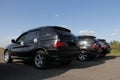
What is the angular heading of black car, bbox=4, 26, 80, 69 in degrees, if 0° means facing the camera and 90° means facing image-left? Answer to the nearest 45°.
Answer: approximately 135°

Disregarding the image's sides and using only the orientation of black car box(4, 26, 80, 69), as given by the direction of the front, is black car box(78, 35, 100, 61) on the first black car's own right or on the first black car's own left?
on the first black car's own right
